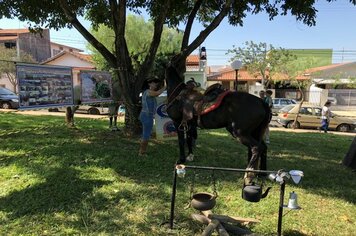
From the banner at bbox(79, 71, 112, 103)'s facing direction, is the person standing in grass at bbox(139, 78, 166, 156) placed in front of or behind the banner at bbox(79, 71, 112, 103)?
in front

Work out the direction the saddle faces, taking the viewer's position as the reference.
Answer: facing to the left of the viewer

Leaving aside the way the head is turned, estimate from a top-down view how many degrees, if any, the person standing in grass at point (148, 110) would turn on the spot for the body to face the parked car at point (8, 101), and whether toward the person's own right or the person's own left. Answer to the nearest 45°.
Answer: approximately 135° to the person's own left

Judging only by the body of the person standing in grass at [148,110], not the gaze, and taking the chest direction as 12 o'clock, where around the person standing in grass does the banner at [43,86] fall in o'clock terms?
The banner is roughly at 6 o'clock from the person standing in grass.

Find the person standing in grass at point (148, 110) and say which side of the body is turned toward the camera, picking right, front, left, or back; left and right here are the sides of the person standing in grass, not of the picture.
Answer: right

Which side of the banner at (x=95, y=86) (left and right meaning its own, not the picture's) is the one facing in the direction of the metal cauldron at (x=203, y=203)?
front

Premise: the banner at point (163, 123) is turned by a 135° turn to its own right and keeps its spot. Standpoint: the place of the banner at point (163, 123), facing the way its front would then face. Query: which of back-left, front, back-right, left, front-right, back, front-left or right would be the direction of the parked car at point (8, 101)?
front

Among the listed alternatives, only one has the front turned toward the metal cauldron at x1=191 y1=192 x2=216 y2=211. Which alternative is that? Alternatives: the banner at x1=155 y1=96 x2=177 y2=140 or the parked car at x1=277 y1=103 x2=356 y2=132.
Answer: the banner

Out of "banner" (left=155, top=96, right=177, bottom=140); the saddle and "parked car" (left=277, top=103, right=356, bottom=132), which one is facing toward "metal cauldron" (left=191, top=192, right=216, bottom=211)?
the banner

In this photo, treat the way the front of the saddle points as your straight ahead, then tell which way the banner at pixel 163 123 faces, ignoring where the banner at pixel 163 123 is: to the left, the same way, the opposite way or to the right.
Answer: to the left
